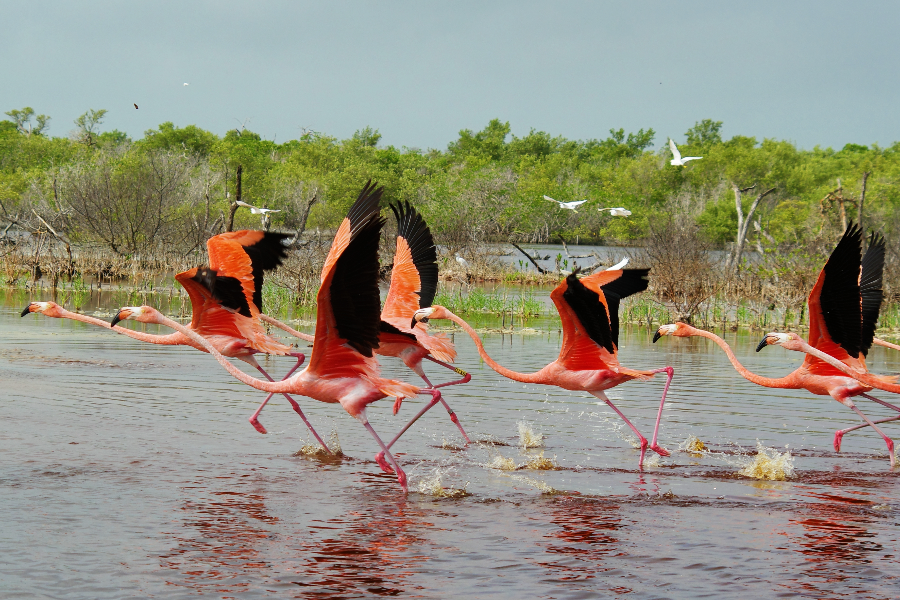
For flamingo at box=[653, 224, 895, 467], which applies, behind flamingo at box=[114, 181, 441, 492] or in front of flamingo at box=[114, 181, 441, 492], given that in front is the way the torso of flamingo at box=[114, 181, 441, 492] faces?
behind

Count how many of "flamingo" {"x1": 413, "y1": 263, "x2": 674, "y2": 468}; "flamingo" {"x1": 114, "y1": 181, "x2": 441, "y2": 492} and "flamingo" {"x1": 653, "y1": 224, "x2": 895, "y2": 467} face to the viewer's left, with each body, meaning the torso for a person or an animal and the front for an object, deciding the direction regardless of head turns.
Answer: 3

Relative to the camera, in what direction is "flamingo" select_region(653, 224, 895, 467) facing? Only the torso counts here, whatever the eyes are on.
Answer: to the viewer's left

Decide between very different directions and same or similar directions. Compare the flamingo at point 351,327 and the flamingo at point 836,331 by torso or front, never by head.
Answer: same or similar directions

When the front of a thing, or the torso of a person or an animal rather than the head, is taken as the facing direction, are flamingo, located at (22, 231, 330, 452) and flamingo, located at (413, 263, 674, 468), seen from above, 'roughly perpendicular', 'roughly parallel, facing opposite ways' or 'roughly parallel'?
roughly parallel

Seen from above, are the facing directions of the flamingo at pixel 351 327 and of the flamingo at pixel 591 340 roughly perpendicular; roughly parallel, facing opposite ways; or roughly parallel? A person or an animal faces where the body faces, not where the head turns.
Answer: roughly parallel

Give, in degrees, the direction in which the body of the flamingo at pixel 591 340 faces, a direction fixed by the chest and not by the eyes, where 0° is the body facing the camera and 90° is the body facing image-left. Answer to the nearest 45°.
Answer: approximately 90°

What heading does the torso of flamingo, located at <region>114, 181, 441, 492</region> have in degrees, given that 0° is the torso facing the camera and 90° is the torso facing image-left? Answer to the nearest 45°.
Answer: approximately 90°

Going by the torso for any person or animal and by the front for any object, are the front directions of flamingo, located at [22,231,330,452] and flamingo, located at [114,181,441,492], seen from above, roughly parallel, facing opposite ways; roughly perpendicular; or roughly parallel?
roughly parallel

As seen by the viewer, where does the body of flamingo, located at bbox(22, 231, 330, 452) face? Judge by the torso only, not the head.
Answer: to the viewer's left
